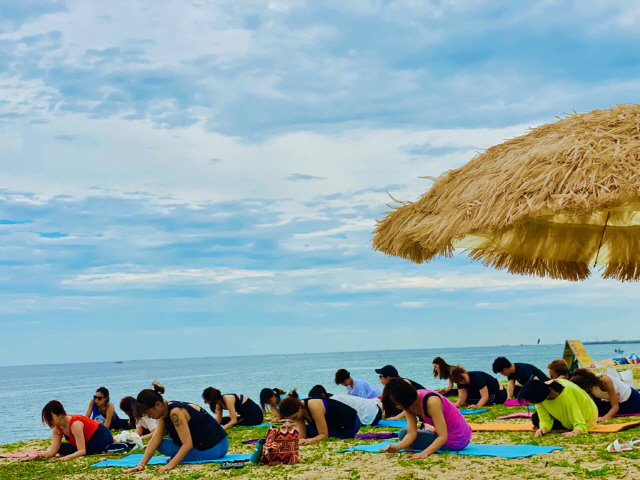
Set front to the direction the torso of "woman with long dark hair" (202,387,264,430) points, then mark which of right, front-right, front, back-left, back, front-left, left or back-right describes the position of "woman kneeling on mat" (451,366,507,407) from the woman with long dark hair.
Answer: back

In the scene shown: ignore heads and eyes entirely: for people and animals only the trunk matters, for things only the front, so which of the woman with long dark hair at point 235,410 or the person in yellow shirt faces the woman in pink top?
the person in yellow shirt

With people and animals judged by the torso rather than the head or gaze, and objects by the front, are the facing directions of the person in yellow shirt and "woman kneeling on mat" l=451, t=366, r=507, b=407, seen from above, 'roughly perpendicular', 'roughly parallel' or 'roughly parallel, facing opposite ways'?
roughly parallel

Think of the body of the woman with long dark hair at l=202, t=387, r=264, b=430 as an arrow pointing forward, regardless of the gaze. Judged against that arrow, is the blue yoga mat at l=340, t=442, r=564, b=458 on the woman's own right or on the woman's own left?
on the woman's own left

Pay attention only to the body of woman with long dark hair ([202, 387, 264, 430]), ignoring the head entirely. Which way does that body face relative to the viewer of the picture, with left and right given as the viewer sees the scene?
facing to the left of the viewer

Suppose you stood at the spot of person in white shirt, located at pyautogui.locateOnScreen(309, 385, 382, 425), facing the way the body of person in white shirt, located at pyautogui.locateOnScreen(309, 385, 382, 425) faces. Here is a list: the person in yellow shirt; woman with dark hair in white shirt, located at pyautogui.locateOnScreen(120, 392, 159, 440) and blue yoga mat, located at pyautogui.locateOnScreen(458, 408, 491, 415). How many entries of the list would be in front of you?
1

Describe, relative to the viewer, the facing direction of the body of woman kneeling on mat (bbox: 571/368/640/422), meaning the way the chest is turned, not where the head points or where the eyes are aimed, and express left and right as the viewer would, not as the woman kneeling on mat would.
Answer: facing the viewer and to the left of the viewer

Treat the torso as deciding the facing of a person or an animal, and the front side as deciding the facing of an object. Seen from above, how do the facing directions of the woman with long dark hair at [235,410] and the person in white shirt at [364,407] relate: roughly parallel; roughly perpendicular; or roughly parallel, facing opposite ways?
roughly parallel

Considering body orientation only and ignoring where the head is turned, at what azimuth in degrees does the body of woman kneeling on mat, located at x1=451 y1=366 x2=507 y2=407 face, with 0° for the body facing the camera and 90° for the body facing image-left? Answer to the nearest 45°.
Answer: approximately 45°

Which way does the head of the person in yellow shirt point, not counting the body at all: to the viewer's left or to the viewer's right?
to the viewer's left

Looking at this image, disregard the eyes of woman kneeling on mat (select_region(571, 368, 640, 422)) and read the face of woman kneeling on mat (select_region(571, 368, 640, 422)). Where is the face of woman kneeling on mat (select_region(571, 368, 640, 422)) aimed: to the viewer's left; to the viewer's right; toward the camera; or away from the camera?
to the viewer's left

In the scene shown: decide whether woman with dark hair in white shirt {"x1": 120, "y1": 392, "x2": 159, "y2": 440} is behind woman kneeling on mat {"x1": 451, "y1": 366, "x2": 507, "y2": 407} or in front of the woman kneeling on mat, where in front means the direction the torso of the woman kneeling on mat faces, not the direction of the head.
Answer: in front

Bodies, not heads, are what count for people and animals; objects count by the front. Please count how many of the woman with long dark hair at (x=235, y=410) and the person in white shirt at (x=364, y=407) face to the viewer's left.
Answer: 2

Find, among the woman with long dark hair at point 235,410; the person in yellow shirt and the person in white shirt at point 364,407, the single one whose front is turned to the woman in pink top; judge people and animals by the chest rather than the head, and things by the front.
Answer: the person in yellow shirt

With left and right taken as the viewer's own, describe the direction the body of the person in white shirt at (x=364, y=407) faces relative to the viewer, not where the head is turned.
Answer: facing to the left of the viewer

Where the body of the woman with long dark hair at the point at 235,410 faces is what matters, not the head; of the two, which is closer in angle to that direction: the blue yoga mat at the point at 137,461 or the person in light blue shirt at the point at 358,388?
the blue yoga mat

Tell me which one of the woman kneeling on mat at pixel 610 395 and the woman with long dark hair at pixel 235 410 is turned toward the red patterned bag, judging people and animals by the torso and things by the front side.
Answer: the woman kneeling on mat
